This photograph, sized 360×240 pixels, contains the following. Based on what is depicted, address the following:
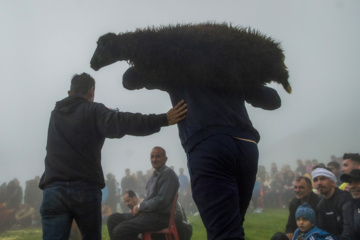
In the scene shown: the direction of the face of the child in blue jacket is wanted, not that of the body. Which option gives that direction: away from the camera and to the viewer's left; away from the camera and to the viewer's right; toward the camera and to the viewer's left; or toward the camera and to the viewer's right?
toward the camera and to the viewer's left

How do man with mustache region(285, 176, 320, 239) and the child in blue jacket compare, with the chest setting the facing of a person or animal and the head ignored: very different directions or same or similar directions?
same or similar directions

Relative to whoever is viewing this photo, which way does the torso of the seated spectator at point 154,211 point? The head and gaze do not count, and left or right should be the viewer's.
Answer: facing to the left of the viewer

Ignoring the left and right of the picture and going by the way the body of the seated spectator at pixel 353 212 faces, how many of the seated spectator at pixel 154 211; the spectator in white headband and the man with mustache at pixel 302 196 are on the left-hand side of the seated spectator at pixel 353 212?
0

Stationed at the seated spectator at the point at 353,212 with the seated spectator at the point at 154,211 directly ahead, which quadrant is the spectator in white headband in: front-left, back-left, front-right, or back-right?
front-right

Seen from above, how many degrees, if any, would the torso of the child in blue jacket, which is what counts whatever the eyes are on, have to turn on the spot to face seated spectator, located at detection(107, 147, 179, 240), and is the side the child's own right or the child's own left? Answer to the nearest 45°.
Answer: approximately 45° to the child's own right

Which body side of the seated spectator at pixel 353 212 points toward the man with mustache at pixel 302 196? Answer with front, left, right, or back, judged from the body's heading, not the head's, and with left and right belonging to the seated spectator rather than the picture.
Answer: right

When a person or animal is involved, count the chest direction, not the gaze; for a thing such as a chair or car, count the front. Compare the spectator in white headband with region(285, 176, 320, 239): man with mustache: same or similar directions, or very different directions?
same or similar directions

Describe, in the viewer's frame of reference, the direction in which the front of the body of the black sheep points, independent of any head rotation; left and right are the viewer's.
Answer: facing to the left of the viewer

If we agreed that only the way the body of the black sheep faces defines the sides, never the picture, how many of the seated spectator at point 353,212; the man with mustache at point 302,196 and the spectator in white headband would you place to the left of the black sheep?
0

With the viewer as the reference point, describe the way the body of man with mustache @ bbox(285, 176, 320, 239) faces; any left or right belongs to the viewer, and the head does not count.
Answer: facing the viewer and to the left of the viewer

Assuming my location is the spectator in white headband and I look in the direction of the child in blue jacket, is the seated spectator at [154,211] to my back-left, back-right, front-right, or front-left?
front-right

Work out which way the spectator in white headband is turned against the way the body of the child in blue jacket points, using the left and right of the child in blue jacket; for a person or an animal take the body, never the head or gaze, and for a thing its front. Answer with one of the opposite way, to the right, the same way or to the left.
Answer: the same way

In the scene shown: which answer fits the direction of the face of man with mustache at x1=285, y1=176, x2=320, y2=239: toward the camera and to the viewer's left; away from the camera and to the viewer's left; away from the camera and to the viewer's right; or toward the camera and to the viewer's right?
toward the camera and to the viewer's left
